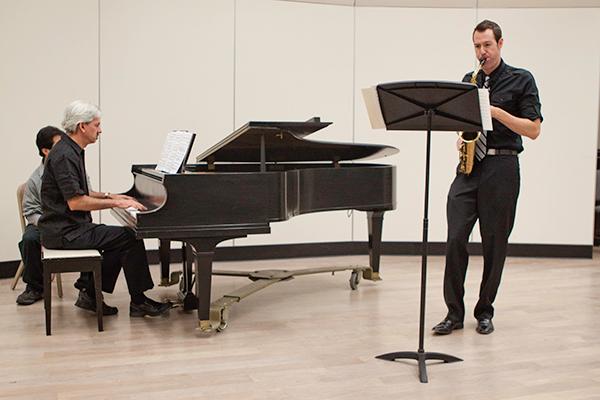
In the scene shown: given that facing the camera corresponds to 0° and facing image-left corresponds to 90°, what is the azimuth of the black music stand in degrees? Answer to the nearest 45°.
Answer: approximately 180°

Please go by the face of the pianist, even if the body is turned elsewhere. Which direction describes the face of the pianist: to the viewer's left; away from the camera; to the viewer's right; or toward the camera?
to the viewer's right

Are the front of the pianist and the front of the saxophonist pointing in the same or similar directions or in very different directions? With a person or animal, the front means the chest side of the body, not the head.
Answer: very different directions

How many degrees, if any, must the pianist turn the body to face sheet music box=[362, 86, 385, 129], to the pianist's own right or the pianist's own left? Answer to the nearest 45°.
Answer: approximately 45° to the pianist's own right

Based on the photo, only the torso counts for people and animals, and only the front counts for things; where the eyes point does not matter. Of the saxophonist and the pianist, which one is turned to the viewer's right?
the pianist

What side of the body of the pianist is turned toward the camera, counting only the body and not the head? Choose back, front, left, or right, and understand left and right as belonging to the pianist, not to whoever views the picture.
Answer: right

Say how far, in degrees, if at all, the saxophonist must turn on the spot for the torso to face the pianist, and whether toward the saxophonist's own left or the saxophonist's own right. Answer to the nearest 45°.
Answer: approximately 45° to the saxophonist's own right

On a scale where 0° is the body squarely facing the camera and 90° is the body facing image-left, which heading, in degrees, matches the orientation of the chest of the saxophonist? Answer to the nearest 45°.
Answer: approximately 45°

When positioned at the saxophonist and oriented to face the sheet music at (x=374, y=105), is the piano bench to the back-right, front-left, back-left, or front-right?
front-right

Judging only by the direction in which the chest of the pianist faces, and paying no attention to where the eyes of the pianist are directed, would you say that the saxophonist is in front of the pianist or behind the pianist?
in front

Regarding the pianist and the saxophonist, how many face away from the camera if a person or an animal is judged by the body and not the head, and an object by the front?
0

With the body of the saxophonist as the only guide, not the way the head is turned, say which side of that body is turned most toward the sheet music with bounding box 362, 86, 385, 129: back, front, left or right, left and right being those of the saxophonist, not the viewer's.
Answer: front

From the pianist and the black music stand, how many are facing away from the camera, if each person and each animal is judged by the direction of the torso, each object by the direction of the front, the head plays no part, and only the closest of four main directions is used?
1

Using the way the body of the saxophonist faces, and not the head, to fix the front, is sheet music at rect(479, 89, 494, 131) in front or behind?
in front
